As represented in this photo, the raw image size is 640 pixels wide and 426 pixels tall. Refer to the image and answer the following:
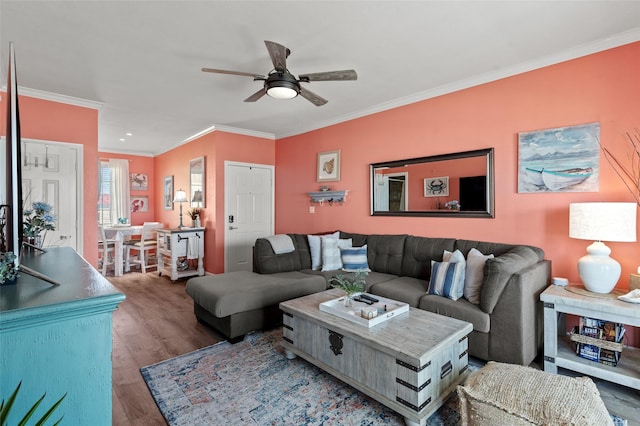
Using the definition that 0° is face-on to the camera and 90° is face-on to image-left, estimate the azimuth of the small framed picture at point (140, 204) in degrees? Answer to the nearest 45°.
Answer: approximately 0°

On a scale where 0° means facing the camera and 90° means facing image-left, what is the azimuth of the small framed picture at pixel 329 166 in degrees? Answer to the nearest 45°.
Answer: approximately 45°

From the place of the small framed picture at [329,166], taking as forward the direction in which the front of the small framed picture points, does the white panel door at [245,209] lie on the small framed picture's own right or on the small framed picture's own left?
on the small framed picture's own right

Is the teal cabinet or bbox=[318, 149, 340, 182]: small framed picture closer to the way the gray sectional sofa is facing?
the teal cabinet

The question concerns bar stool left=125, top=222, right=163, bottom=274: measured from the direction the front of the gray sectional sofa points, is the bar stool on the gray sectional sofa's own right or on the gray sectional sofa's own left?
on the gray sectional sofa's own right

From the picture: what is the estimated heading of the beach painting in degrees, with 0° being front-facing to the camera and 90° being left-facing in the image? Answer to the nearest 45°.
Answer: approximately 45°

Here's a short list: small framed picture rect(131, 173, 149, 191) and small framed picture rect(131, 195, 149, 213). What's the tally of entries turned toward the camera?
2

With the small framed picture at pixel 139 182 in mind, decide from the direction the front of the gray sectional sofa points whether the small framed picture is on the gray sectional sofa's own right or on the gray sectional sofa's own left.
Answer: on the gray sectional sofa's own right

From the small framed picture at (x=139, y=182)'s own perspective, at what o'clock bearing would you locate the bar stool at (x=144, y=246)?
The bar stool is roughly at 12 o'clock from the small framed picture.

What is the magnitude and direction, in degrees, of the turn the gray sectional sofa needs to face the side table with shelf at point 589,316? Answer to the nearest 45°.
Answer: approximately 90° to its left
